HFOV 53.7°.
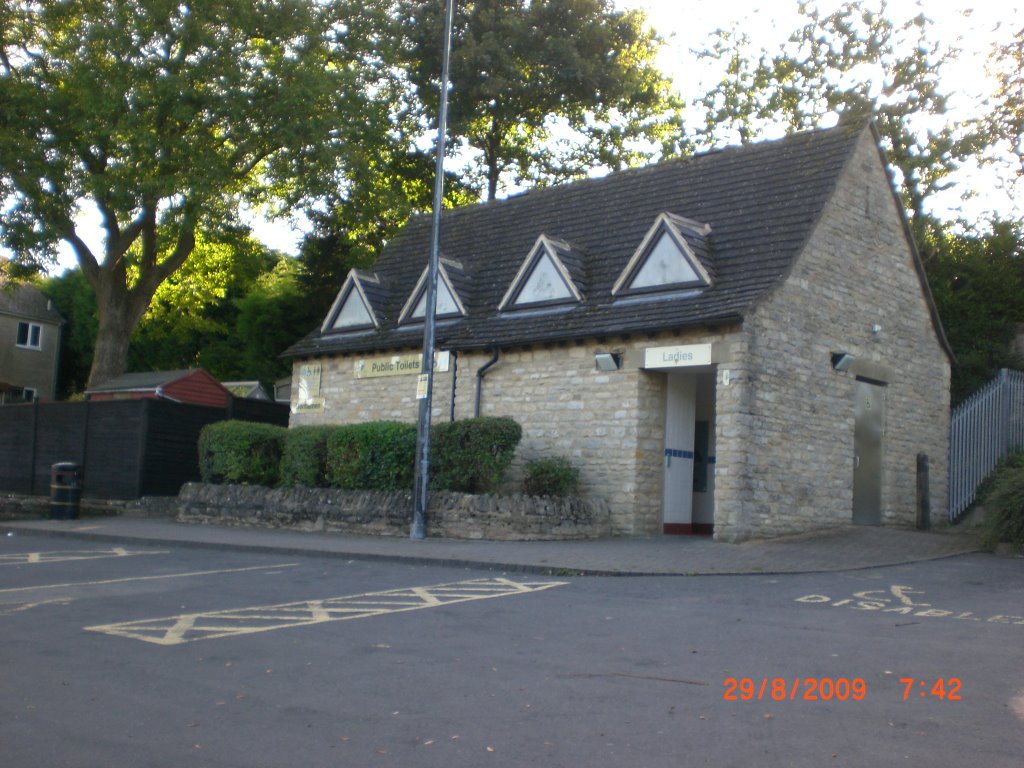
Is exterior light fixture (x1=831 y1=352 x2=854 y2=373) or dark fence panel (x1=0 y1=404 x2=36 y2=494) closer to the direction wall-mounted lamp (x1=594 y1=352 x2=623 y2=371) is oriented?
the dark fence panel

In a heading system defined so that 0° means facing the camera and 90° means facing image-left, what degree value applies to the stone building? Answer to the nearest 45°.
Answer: approximately 45°

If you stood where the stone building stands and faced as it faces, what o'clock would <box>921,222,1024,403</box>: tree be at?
The tree is roughly at 6 o'clock from the stone building.

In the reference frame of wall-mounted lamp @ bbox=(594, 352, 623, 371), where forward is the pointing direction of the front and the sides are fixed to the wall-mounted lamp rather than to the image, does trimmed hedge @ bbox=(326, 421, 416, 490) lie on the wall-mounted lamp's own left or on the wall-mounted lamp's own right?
on the wall-mounted lamp's own right

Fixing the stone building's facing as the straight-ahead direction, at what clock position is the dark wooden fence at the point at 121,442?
The dark wooden fence is roughly at 2 o'clock from the stone building.

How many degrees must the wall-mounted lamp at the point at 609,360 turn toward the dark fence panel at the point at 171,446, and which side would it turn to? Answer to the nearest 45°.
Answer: approximately 90° to its right

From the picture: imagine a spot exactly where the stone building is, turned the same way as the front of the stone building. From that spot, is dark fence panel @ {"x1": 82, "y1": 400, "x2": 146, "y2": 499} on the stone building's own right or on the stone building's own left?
on the stone building's own right

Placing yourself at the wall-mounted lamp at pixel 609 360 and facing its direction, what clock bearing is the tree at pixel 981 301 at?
The tree is roughly at 6 o'clock from the wall-mounted lamp.

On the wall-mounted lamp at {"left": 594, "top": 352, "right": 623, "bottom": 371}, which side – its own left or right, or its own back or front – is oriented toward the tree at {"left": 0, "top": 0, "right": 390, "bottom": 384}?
right

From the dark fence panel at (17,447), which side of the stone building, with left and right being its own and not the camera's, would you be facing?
right

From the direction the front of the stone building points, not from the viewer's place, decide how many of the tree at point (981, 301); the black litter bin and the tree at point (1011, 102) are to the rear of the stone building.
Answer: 2

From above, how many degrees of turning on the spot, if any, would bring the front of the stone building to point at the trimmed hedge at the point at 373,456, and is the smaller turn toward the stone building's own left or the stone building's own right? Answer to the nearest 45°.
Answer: approximately 45° to the stone building's own right

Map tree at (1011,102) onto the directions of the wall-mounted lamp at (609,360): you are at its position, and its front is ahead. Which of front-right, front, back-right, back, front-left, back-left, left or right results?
back
